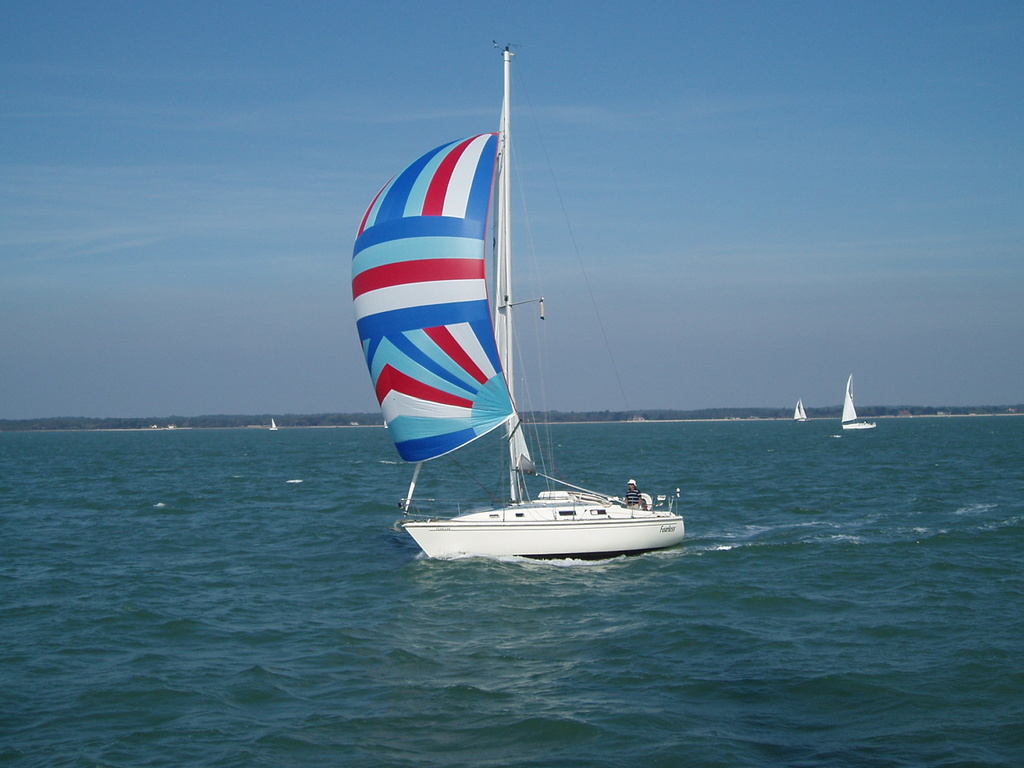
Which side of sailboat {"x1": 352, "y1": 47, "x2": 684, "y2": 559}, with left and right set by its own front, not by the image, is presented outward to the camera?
left
